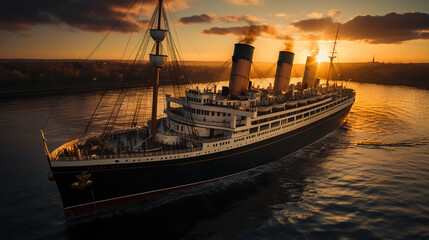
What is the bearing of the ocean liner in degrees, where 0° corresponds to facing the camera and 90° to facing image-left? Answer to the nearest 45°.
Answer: approximately 45°
